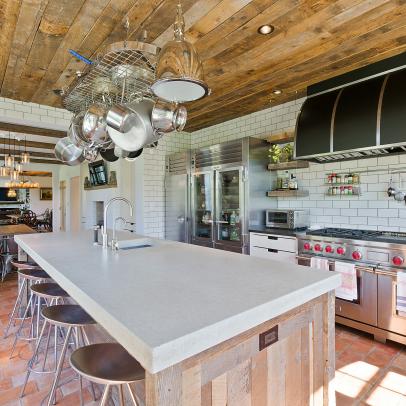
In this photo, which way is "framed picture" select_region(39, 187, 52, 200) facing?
toward the camera

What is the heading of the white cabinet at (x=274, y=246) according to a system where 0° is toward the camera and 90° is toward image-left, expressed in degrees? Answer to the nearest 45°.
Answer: approximately 45°

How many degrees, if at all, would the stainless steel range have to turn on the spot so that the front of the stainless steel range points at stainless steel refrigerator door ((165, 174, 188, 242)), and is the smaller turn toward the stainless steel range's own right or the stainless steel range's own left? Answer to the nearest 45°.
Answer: approximately 45° to the stainless steel range's own right

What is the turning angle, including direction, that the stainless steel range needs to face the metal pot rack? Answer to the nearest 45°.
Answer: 0° — it already faces it

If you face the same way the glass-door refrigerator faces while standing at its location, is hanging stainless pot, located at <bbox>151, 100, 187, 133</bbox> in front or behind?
in front

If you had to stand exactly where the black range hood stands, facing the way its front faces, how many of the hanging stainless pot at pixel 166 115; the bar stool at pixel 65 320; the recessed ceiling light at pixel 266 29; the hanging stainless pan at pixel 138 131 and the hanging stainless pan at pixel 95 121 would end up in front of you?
5

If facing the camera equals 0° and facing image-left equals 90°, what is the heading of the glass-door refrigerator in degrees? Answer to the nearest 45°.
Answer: approximately 45°

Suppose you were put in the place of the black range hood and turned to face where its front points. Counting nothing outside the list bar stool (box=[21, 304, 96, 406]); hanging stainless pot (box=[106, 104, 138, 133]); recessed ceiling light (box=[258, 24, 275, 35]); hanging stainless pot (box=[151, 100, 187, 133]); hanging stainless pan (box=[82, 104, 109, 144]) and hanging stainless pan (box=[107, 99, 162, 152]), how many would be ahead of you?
6

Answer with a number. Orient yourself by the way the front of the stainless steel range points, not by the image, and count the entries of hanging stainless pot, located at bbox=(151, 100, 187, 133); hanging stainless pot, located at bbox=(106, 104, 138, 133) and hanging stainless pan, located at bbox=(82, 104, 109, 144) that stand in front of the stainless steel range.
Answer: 3

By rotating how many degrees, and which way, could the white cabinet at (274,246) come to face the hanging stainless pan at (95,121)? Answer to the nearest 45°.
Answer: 0° — it already faces it

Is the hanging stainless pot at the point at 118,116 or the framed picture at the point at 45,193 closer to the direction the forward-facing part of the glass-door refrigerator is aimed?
the hanging stainless pot

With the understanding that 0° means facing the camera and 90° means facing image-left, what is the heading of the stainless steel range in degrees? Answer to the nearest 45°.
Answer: approximately 45°

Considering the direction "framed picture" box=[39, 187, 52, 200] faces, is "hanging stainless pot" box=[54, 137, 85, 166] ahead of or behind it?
ahead
